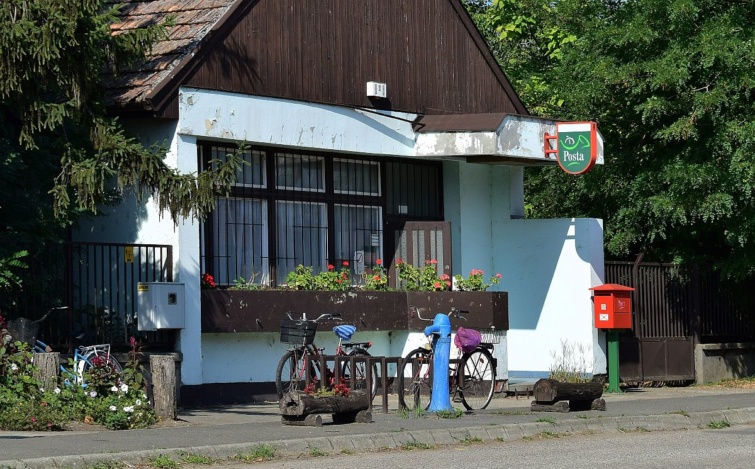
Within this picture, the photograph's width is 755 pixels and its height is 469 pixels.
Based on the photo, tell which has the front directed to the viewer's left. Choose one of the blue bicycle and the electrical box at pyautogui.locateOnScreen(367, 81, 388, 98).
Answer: the blue bicycle

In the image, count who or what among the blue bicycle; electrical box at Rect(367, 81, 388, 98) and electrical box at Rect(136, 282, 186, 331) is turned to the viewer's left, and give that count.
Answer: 1

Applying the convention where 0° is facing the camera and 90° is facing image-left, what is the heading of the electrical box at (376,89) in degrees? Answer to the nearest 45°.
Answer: approximately 315°

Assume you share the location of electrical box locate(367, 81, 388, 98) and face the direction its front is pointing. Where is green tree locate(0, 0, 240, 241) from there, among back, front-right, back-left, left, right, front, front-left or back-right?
right

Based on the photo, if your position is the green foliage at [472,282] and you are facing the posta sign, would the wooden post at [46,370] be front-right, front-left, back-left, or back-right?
back-right

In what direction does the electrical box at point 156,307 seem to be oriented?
toward the camera

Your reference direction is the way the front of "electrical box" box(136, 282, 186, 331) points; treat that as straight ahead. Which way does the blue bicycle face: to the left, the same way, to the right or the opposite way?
to the right

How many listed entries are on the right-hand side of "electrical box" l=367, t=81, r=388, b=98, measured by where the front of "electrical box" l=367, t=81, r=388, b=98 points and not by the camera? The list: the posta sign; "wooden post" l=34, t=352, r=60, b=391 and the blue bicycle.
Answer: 2

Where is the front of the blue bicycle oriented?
to the viewer's left

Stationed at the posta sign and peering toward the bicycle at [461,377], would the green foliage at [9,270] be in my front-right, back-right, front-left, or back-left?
front-right

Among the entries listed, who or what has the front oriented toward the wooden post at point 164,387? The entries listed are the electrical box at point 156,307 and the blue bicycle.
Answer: the electrical box

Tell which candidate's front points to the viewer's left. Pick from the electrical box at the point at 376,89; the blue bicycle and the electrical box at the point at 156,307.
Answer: the blue bicycle

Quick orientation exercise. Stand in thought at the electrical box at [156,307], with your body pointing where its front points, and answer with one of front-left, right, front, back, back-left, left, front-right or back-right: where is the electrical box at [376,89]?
back-left

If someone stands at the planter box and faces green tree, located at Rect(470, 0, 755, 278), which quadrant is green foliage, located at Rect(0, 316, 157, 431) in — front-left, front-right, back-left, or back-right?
back-left

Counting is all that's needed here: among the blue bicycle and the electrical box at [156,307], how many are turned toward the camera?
1

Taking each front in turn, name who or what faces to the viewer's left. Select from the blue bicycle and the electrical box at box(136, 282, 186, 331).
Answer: the blue bicycle
